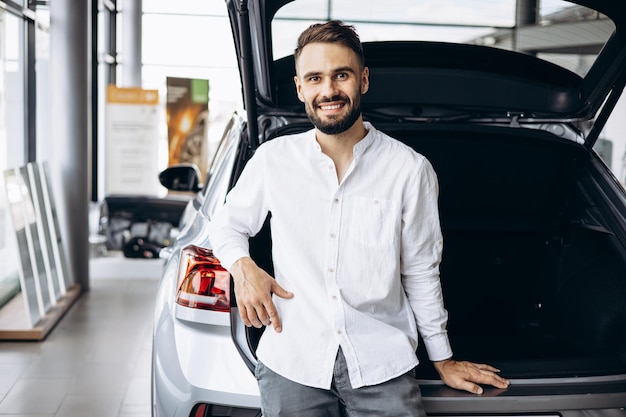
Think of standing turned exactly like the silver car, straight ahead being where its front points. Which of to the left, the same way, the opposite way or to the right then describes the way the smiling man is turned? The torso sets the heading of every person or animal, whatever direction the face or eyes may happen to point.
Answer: the opposite way

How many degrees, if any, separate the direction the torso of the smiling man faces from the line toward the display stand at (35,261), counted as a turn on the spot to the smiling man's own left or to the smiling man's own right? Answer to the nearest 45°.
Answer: approximately 135° to the smiling man's own right

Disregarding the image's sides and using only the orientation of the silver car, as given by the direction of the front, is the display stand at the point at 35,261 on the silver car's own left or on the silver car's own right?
on the silver car's own left

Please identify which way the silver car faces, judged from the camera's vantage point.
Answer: facing away from the viewer

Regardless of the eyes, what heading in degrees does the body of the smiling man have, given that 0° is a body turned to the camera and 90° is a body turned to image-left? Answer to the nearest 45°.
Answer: approximately 0°

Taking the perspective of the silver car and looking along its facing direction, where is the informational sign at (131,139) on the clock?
The informational sign is roughly at 11 o'clock from the silver car.

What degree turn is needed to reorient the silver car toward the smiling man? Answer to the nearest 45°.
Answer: approximately 135° to its left

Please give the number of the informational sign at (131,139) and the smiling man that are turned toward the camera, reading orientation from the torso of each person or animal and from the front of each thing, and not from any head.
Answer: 2

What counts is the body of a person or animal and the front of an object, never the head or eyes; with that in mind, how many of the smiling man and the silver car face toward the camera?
1

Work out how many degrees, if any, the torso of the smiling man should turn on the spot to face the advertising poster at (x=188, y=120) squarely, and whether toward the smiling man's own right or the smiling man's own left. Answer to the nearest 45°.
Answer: approximately 180°

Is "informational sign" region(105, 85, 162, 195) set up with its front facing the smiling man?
yes

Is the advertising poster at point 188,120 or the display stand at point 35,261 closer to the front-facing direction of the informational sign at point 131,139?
the display stand

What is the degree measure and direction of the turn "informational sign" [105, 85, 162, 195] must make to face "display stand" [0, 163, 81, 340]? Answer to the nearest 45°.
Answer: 0° — it already faces it
